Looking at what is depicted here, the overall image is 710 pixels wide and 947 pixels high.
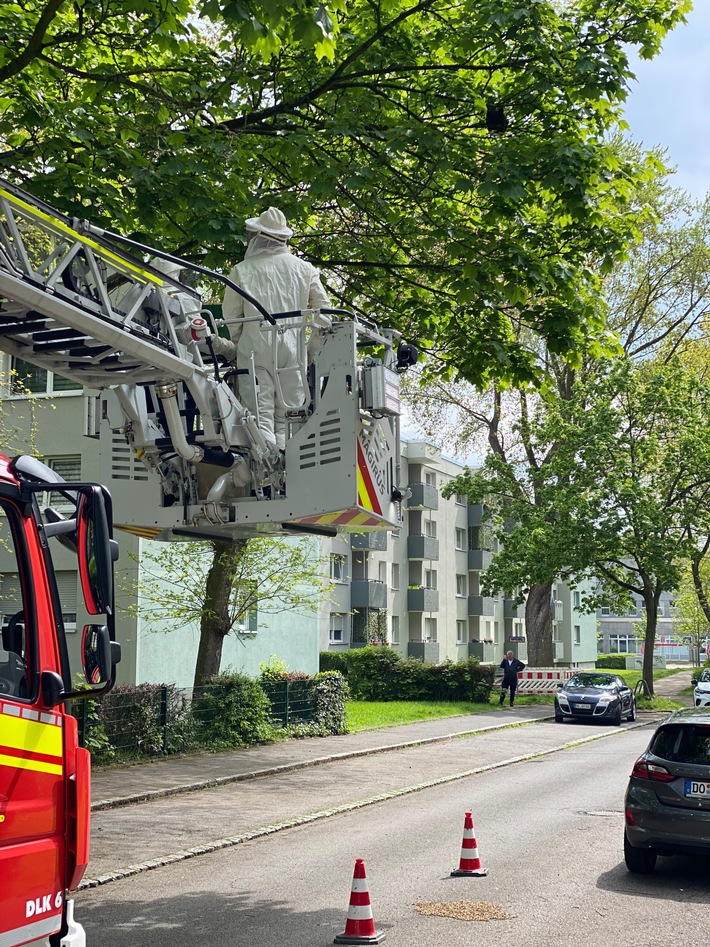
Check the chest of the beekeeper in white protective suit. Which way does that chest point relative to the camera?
away from the camera

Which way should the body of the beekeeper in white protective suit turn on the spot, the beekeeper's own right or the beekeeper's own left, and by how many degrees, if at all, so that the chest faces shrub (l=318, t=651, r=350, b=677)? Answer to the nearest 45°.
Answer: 0° — they already face it

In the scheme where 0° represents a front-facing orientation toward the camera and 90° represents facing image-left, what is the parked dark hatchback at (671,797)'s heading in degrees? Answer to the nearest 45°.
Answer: approximately 180°

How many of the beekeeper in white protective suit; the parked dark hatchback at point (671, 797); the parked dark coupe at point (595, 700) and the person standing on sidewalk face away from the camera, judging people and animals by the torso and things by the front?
2

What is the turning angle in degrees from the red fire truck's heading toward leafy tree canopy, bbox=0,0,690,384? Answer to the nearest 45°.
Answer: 0° — it already faces it

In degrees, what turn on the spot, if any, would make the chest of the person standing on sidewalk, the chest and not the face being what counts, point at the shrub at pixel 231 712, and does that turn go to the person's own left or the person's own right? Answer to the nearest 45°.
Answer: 0° — they already face it

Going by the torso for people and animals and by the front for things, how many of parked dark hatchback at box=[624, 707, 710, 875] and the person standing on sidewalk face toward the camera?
1

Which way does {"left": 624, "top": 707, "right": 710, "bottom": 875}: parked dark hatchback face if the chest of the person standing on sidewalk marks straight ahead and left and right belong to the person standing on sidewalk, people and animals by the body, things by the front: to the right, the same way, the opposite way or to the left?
the opposite way

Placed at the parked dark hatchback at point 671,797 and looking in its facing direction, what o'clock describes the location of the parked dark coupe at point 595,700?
the parked dark coupe at point 595,700 is roughly at 12 o'clock from the parked dark hatchback at point 671,797.

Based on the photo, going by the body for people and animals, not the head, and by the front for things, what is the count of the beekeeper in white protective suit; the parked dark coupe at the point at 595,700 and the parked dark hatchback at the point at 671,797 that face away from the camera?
2

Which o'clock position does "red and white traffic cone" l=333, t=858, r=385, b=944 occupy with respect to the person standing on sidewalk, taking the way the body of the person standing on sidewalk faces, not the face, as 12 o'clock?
The red and white traffic cone is roughly at 12 o'clock from the person standing on sidewalk.

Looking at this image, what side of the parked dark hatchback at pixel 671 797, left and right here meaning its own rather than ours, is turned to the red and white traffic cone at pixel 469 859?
left

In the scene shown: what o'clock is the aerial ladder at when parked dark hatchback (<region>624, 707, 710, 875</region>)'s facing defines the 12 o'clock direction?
The aerial ladder is roughly at 7 o'clock from the parked dark hatchback.

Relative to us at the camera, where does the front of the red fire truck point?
facing away from the viewer and to the right of the viewer
